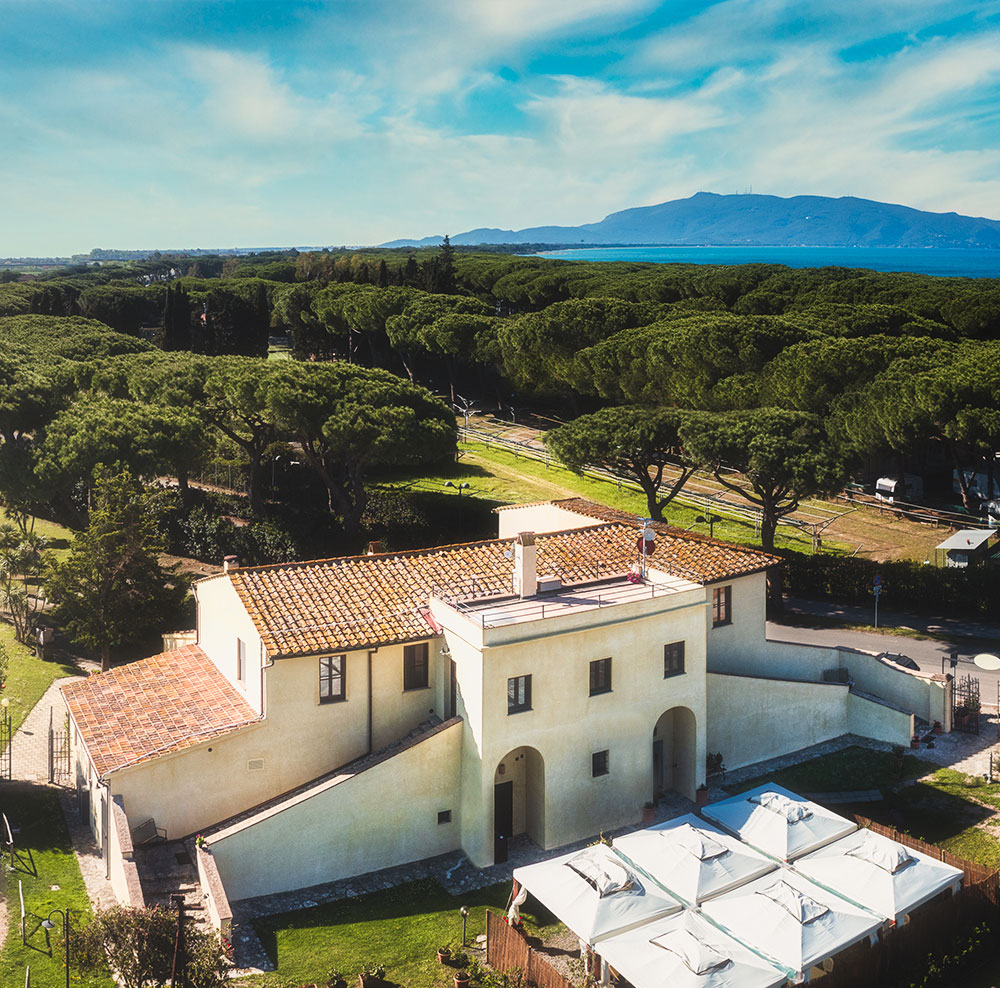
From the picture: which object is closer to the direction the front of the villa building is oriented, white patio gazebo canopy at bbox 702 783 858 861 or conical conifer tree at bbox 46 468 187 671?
the white patio gazebo canopy

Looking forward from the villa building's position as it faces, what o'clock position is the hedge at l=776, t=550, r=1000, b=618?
The hedge is roughly at 9 o'clock from the villa building.

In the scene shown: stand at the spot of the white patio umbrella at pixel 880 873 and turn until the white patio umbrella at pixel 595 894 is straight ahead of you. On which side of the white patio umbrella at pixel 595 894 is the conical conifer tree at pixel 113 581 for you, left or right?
right

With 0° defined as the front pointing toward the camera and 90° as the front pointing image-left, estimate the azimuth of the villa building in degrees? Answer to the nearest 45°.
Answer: approximately 315°

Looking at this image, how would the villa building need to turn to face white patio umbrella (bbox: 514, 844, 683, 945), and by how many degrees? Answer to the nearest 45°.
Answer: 0° — it already faces it

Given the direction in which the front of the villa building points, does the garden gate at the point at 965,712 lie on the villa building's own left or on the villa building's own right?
on the villa building's own left
